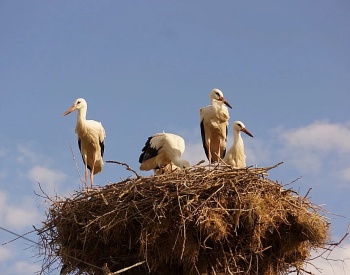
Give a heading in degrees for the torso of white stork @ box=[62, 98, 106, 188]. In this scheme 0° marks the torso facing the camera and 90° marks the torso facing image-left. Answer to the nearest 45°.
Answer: approximately 45°

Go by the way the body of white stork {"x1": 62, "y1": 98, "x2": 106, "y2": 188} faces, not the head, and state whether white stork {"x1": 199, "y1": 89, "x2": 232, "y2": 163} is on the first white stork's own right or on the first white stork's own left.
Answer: on the first white stork's own left

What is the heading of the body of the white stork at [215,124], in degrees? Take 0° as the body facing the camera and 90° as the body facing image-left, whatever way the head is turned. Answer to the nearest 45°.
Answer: approximately 315°

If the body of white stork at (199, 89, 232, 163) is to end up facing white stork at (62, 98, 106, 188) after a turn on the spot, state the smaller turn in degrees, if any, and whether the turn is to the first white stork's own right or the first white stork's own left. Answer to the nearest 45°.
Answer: approximately 135° to the first white stork's own right
